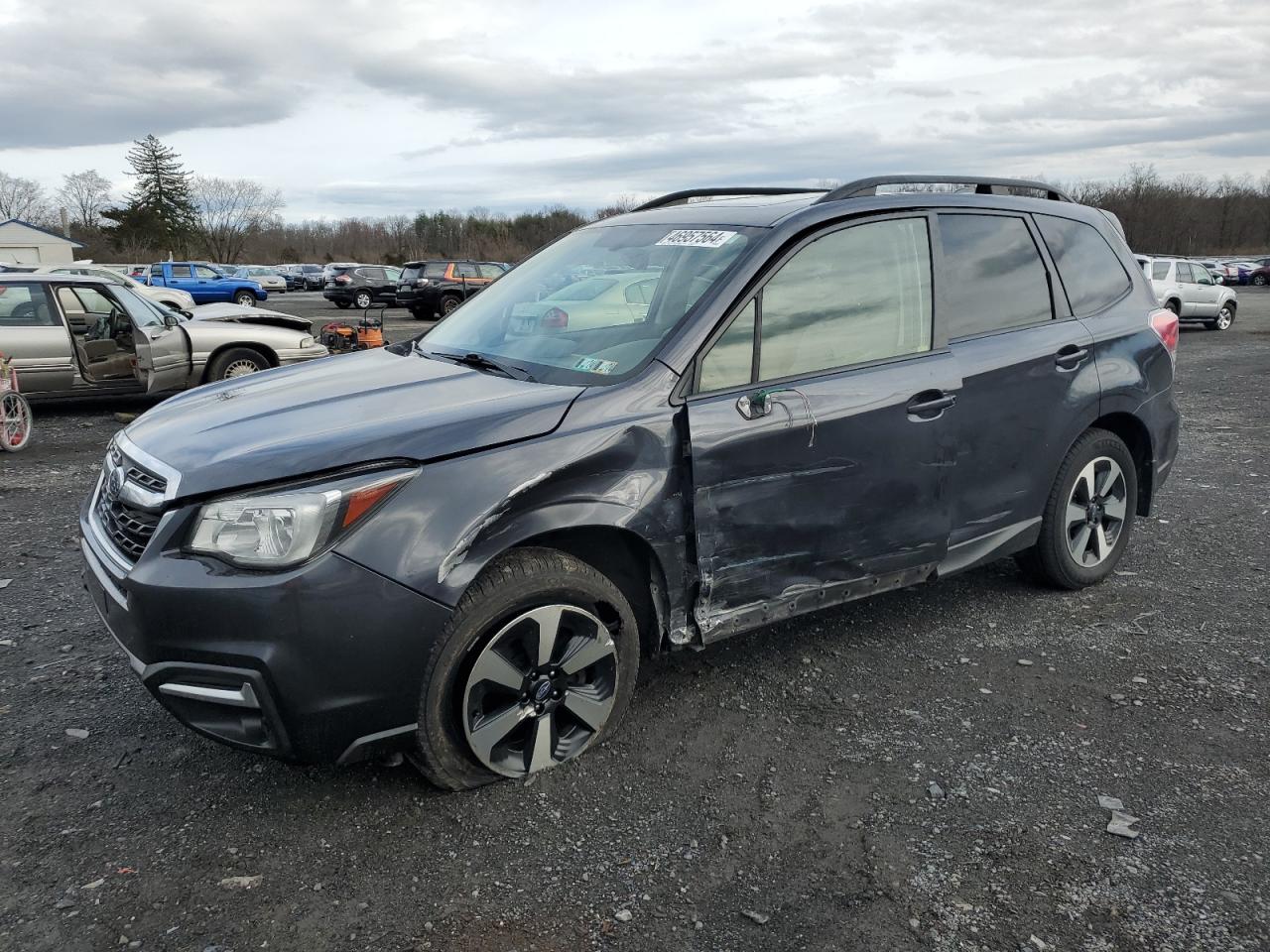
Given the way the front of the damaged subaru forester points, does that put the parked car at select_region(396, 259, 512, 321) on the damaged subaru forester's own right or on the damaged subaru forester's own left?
on the damaged subaru forester's own right

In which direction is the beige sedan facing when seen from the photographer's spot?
facing to the right of the viewer

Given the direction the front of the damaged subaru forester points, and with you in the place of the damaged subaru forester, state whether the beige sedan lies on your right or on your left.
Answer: on your right

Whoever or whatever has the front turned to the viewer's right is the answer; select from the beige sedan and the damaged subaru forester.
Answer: the beige sedan

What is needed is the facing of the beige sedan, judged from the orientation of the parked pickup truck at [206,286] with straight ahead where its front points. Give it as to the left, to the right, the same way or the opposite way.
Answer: the same way

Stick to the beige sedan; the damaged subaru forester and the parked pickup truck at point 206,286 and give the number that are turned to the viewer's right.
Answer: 2

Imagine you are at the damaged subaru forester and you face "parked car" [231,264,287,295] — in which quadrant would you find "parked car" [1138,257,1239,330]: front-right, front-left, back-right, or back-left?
front-right

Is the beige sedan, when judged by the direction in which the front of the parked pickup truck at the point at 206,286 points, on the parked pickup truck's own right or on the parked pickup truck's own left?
on the parked pickup truck's own right

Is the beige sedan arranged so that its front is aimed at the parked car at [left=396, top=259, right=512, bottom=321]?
no

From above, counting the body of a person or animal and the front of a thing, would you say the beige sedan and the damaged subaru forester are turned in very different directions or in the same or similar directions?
very different directions

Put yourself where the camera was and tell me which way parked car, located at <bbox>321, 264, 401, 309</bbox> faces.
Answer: facing away from the viewer and to the right of the viewer

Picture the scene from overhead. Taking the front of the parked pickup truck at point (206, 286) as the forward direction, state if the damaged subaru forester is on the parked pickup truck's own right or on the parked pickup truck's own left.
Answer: on the parked pickup truck's own right

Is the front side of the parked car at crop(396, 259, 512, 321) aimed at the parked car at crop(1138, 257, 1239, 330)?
no

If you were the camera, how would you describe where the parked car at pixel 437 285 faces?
facing away from the viewer and to the right of the viewer

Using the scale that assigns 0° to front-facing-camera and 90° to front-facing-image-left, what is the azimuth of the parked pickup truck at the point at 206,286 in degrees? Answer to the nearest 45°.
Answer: approximately 270°
